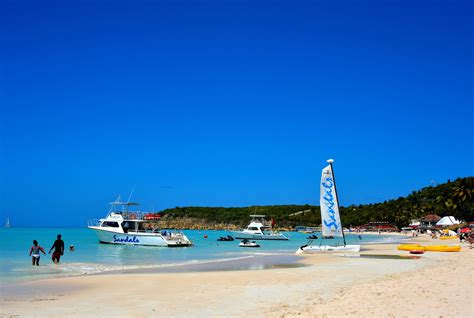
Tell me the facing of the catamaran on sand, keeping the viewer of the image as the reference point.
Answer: facing to the right of the viewer

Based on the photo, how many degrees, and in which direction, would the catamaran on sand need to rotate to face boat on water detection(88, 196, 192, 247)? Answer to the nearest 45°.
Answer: approximately 135° to its left
